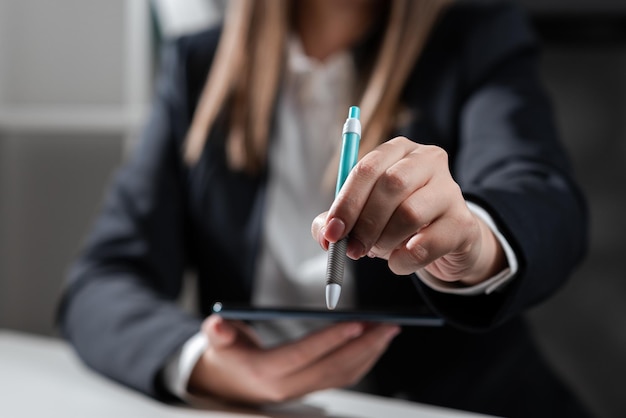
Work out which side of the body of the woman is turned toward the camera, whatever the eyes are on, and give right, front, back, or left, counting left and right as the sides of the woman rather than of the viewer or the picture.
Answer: front

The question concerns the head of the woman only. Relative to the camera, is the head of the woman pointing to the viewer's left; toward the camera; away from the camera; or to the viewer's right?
toward the camera
